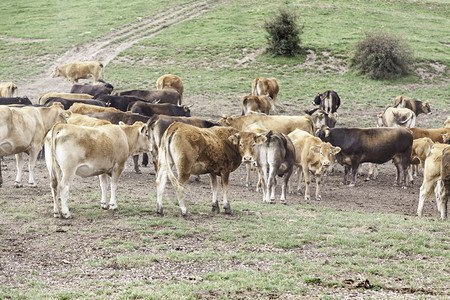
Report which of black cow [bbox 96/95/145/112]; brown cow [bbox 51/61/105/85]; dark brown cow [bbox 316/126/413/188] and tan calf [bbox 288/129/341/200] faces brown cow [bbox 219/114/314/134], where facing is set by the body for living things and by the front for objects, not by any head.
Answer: the dark brown cow

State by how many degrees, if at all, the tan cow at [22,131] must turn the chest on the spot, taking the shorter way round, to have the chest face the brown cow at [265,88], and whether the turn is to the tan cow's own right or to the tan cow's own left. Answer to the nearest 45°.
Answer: approximately 45° to the tan cow's own left

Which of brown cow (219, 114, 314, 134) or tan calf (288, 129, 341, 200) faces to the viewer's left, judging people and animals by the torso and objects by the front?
the brown cow

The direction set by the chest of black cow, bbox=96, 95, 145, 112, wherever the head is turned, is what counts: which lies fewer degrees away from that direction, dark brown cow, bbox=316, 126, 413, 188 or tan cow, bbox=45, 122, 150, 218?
the tan cow

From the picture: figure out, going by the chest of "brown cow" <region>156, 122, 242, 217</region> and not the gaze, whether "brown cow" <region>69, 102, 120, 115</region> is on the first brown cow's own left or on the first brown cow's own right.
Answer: on the first brown cow's own left

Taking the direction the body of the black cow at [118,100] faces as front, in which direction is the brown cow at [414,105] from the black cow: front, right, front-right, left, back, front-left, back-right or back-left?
back

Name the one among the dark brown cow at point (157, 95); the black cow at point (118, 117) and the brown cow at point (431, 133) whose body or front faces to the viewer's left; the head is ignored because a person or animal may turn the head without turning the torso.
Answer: the dark brown cow

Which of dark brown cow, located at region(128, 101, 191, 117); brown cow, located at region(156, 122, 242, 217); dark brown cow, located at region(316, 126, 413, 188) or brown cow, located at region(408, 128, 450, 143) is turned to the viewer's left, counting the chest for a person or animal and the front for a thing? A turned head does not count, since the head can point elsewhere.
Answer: dark brown cow, located at region(316, 126, 413, 188)

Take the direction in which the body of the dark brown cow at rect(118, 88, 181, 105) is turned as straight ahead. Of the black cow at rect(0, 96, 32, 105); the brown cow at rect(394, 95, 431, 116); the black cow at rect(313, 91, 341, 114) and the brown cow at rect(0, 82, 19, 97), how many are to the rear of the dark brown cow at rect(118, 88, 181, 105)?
2

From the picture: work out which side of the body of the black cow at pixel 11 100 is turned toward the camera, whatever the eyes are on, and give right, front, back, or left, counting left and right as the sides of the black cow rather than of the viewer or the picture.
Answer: right

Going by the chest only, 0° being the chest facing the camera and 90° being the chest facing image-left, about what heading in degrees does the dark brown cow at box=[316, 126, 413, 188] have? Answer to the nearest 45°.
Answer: approximately 90°
